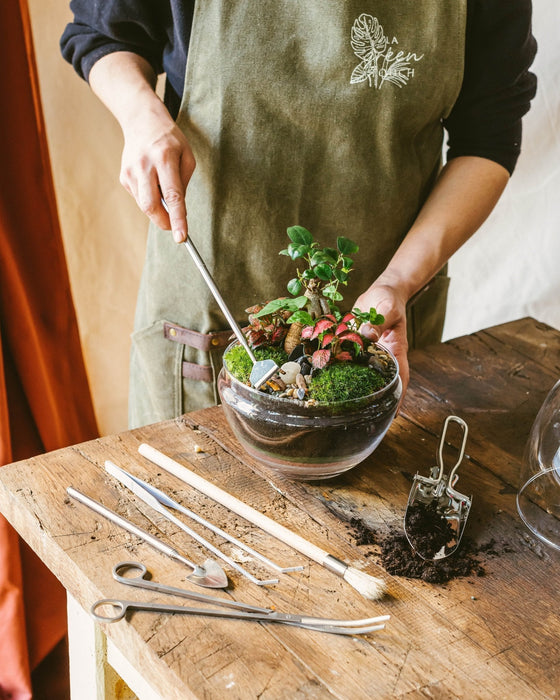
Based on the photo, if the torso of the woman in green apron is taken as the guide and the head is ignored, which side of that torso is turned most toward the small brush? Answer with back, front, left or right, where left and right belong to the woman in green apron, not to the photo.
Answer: front

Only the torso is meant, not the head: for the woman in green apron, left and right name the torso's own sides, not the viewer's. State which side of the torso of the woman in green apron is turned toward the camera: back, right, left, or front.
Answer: front

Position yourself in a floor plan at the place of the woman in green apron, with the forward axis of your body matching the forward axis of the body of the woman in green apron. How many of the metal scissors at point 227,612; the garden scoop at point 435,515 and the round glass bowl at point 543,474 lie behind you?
0

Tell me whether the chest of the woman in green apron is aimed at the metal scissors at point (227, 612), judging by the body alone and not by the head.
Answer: yes

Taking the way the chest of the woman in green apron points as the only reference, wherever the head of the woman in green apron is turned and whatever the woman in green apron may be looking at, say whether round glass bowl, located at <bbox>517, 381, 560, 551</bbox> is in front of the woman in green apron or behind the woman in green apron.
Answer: in front

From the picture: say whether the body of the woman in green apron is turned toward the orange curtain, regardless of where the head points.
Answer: no

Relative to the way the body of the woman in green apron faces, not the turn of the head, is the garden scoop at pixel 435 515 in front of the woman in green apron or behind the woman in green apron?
in front

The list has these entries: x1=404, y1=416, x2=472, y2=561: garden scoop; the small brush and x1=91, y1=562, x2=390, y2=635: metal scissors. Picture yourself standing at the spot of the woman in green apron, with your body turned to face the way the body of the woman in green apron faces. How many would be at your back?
0

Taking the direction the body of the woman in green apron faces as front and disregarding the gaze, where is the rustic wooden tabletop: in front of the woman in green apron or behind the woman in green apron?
in front

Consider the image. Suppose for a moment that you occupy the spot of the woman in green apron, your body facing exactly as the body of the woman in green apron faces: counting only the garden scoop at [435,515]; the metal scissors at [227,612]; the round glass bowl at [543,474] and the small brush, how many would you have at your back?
0

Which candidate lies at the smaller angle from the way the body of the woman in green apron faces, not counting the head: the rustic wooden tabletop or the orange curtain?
the rustic wooden tabletop
